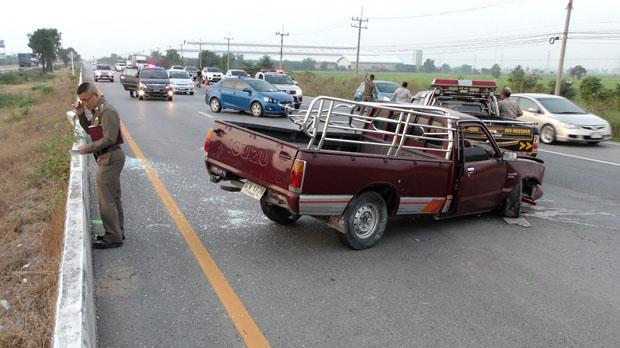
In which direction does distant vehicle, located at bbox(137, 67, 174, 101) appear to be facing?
toward the camera

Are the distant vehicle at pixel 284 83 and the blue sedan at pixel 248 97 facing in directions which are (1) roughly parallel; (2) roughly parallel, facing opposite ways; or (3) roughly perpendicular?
roughly parallel

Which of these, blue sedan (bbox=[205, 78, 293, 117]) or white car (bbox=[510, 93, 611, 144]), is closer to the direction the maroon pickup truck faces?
the white car

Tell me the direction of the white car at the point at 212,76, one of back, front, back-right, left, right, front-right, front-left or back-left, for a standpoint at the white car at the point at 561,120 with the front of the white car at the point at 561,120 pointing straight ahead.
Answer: back

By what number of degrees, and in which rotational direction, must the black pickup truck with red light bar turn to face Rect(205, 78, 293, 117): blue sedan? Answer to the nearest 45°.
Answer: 0° — it already faces it

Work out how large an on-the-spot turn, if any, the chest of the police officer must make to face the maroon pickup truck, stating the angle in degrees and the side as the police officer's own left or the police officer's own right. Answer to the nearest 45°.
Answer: approximately 180°

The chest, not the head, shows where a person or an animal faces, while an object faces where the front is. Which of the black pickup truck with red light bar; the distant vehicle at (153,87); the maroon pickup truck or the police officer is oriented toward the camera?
the distant vehicle

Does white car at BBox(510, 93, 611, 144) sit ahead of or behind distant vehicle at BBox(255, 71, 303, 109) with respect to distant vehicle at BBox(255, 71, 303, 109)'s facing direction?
ahead

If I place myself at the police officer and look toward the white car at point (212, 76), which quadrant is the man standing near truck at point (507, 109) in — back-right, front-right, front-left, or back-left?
front-right

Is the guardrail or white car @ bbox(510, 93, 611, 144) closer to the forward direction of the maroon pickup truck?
the white car

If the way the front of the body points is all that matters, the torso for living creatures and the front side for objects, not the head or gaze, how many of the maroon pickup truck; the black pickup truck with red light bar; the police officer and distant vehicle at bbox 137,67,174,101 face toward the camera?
1
